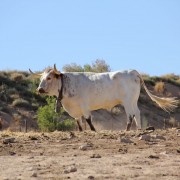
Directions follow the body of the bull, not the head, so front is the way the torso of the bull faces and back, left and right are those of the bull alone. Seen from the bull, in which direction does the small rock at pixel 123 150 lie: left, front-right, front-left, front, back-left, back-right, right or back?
left

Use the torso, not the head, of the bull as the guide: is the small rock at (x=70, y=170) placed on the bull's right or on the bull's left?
on the bull's left

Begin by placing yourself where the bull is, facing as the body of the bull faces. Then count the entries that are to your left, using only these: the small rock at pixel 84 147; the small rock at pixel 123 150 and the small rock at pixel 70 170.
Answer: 3

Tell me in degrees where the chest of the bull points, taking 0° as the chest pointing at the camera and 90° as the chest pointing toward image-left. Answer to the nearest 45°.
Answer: approximately 90°

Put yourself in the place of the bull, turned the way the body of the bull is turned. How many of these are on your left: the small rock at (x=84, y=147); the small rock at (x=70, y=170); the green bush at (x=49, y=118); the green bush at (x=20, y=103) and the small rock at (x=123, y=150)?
3

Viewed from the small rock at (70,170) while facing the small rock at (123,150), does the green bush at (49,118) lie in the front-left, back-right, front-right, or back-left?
front-left

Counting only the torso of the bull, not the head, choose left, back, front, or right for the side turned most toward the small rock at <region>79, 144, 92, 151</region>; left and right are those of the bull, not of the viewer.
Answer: left

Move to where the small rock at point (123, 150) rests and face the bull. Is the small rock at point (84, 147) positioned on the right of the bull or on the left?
left

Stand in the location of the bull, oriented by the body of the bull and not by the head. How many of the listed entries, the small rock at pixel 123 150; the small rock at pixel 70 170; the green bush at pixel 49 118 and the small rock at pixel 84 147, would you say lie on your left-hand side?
3

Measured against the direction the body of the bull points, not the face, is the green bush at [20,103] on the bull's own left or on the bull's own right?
on the bull's own right
